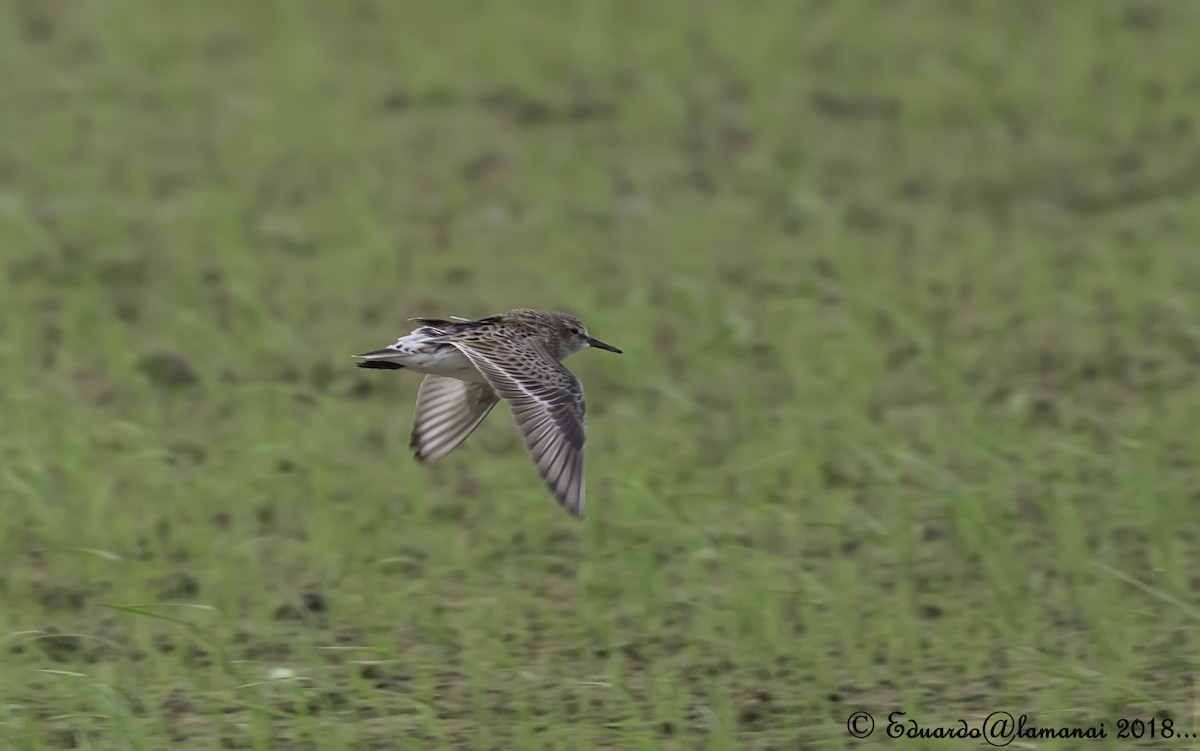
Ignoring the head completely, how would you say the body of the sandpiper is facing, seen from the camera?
to the viewer's right
